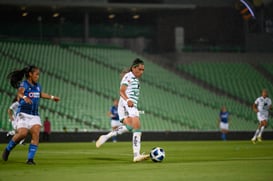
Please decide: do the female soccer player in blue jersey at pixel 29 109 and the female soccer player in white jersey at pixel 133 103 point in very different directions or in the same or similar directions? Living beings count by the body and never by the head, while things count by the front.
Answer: same or similar directions

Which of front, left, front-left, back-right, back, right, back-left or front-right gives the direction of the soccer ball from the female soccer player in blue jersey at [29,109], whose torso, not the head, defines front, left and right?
front-left

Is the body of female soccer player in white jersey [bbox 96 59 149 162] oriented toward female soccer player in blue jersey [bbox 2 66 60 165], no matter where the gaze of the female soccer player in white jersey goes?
no

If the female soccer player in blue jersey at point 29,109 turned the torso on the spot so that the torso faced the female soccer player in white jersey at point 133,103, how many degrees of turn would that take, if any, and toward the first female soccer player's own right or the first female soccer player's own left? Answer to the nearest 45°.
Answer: approximately 45° to the first female soccer player's own left

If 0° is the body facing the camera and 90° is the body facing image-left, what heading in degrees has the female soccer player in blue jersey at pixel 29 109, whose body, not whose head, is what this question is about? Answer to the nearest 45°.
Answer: approximately 315°

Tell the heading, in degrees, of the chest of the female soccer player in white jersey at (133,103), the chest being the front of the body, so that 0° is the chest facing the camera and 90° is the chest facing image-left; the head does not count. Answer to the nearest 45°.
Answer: approximately 315°
